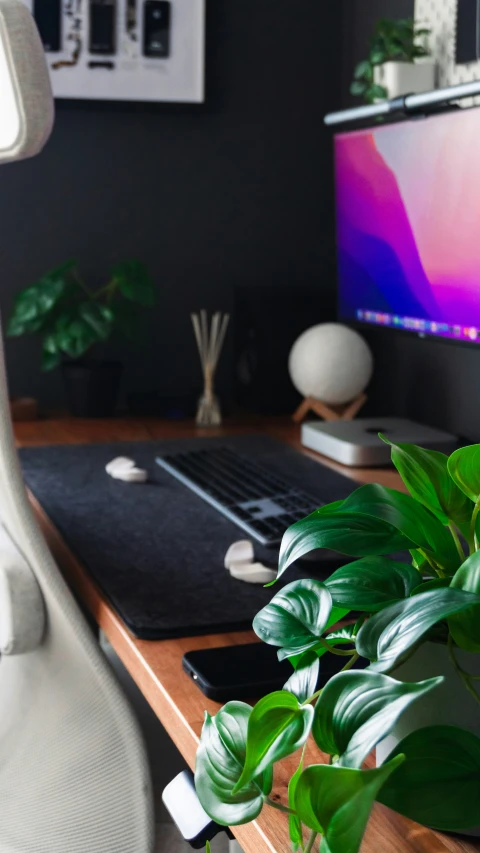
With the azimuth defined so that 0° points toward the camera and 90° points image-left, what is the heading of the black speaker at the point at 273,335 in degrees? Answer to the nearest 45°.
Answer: approximately 45°

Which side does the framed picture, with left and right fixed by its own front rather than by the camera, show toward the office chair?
front

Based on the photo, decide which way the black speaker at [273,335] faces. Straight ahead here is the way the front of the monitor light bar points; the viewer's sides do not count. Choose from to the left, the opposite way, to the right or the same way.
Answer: the same way

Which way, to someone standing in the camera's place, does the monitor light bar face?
facing the viewer and to the left of the viewer

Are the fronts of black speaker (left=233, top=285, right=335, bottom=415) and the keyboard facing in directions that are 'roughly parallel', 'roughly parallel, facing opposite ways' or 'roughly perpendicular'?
roughly parallel

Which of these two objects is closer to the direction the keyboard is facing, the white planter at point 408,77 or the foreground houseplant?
the foreground houseplant

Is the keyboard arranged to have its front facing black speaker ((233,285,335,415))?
no

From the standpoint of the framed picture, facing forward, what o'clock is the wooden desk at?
The wooden desk is roughly at 12 o'clock from the framed picture.

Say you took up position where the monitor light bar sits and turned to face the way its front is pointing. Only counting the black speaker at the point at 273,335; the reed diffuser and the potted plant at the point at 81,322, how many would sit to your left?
0

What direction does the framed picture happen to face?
toward the camera

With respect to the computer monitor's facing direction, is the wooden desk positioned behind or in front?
in front

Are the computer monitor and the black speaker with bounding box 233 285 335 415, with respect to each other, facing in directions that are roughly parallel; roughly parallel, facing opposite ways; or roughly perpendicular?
roughly parallel

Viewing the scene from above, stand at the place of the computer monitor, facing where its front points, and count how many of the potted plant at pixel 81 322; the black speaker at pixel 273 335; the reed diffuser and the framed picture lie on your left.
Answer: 0
